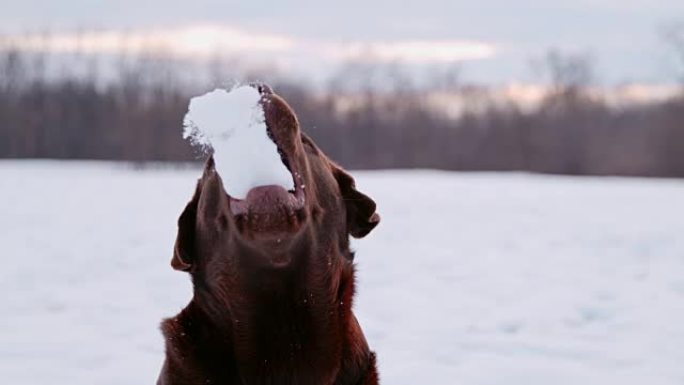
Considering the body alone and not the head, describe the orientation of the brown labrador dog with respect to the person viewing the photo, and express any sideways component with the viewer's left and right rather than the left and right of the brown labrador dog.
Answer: facing the viewer
